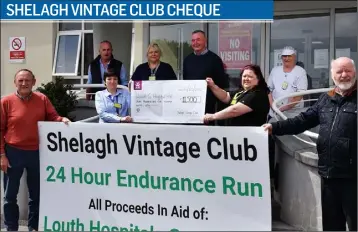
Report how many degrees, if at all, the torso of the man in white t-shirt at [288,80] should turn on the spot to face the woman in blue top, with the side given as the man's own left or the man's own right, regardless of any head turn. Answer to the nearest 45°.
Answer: approximately 45° to the man's own right

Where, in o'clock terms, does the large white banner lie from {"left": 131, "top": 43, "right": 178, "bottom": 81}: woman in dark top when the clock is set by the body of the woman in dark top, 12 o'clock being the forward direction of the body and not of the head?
The large white banner is roughly at 12 o'clock from the woman in dark top.

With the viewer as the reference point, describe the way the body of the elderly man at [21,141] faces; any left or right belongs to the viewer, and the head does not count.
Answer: facing the viewer

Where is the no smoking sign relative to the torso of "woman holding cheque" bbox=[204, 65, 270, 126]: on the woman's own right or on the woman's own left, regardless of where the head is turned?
on the woman's own right

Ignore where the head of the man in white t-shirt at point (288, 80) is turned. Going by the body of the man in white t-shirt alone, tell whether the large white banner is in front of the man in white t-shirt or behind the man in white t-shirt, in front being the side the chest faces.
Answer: in front

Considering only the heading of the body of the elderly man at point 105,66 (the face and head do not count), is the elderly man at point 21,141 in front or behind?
in front

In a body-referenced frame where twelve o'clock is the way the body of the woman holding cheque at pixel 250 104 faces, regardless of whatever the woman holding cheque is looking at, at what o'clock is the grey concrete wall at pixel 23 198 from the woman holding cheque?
The grey concrete wall is roughly at 2 o'clock from the woman holding cheque.

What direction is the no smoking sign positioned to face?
toward the camera

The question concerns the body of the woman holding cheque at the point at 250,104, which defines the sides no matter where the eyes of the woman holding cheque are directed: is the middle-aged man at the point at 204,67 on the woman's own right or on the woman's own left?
on the woman's own right

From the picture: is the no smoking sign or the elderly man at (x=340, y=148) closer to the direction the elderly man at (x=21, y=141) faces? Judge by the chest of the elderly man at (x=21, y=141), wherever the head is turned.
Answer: the elderly man

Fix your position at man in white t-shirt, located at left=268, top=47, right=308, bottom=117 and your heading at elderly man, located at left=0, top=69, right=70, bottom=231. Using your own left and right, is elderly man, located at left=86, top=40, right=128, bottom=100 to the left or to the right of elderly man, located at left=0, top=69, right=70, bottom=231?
right
